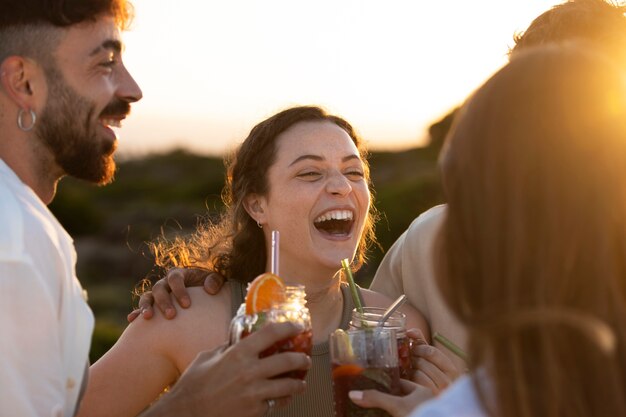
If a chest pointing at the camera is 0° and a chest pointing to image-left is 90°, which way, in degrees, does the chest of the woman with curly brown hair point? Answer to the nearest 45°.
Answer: approximately 315°
